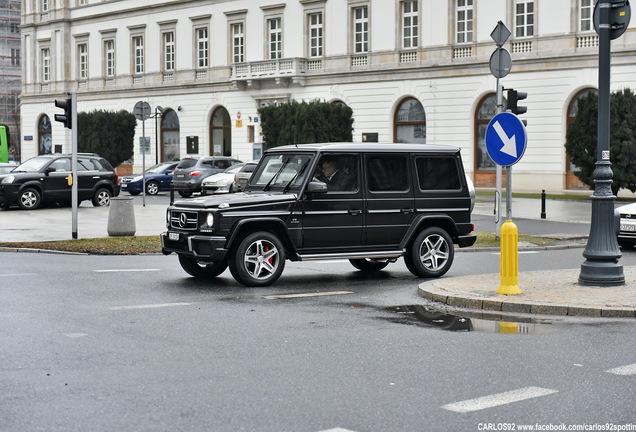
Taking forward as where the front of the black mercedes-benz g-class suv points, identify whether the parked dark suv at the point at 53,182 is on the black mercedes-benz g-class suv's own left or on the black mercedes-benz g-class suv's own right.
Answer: on the black mercedes-benz g-class suv's own right

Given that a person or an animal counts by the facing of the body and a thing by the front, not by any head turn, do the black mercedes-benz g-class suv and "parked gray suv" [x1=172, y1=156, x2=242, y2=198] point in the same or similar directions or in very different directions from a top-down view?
very different directions

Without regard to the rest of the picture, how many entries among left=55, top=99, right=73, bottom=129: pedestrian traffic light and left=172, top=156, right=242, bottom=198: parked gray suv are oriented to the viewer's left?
1

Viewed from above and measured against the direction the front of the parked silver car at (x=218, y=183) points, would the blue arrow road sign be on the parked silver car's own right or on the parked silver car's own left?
on the parked silver car's own left

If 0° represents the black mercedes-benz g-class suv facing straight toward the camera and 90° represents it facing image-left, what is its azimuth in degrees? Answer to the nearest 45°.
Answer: approximately 45°

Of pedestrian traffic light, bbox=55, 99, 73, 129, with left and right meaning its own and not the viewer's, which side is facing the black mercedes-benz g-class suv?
left

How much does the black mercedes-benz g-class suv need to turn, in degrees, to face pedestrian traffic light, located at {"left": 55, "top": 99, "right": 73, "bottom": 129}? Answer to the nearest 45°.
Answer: approximately 90° to its right
